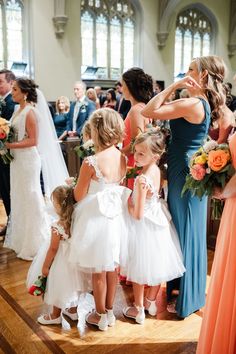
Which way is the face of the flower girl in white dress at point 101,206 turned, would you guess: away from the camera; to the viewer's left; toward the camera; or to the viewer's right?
away from the camera

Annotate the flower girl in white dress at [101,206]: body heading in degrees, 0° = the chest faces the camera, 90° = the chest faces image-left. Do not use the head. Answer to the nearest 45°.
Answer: approximately 135°

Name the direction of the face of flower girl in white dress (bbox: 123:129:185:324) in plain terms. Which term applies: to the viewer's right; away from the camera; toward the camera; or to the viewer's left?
to the viewer's left

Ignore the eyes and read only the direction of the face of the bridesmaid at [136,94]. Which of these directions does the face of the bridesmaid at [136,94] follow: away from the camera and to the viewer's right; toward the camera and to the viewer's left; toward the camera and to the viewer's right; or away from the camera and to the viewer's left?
away from the camera and to the viewer's left

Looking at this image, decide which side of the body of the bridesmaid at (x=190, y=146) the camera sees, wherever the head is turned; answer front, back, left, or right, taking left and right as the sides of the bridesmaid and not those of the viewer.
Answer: left
